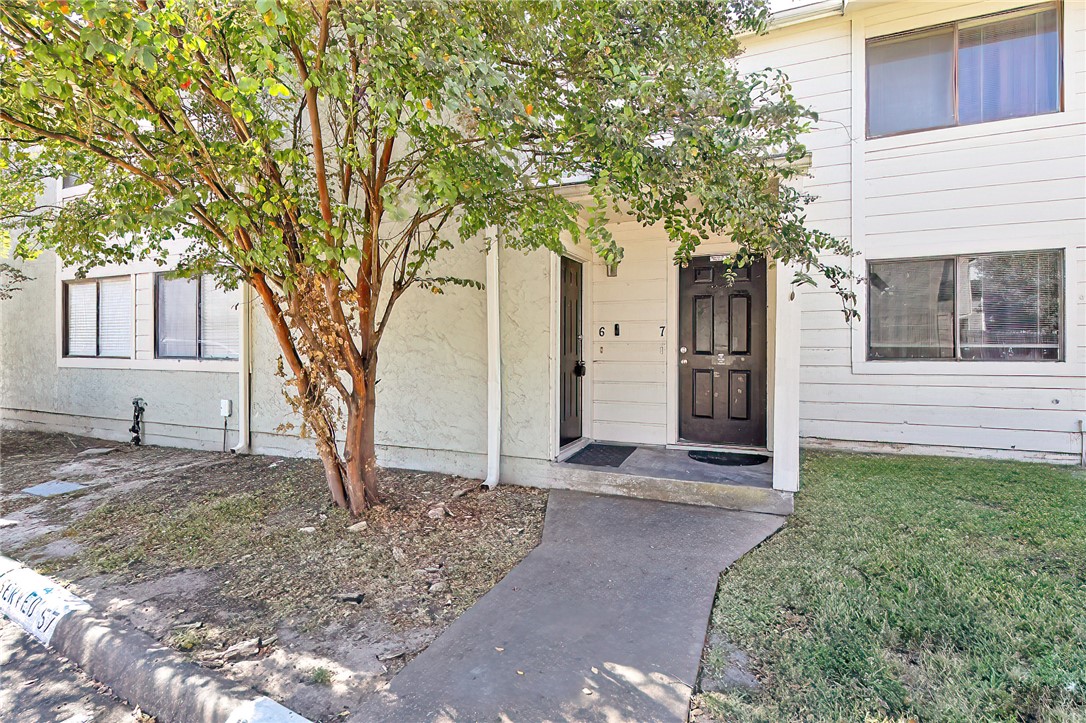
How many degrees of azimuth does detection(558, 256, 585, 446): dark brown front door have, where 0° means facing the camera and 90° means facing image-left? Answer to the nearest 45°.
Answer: approximately 270°

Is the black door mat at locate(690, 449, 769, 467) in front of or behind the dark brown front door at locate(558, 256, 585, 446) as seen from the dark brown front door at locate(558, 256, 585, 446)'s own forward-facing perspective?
in front

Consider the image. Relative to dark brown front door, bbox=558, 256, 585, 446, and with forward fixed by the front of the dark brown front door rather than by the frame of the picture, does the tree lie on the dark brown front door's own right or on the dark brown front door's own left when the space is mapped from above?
on the dark brown front door's own right

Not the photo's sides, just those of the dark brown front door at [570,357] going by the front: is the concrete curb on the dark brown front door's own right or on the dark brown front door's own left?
on the dark brown front door's own right

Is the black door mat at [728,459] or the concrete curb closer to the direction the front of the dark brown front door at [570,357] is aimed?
the black door mat

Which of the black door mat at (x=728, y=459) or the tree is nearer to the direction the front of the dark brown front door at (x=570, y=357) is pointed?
the black door mat
